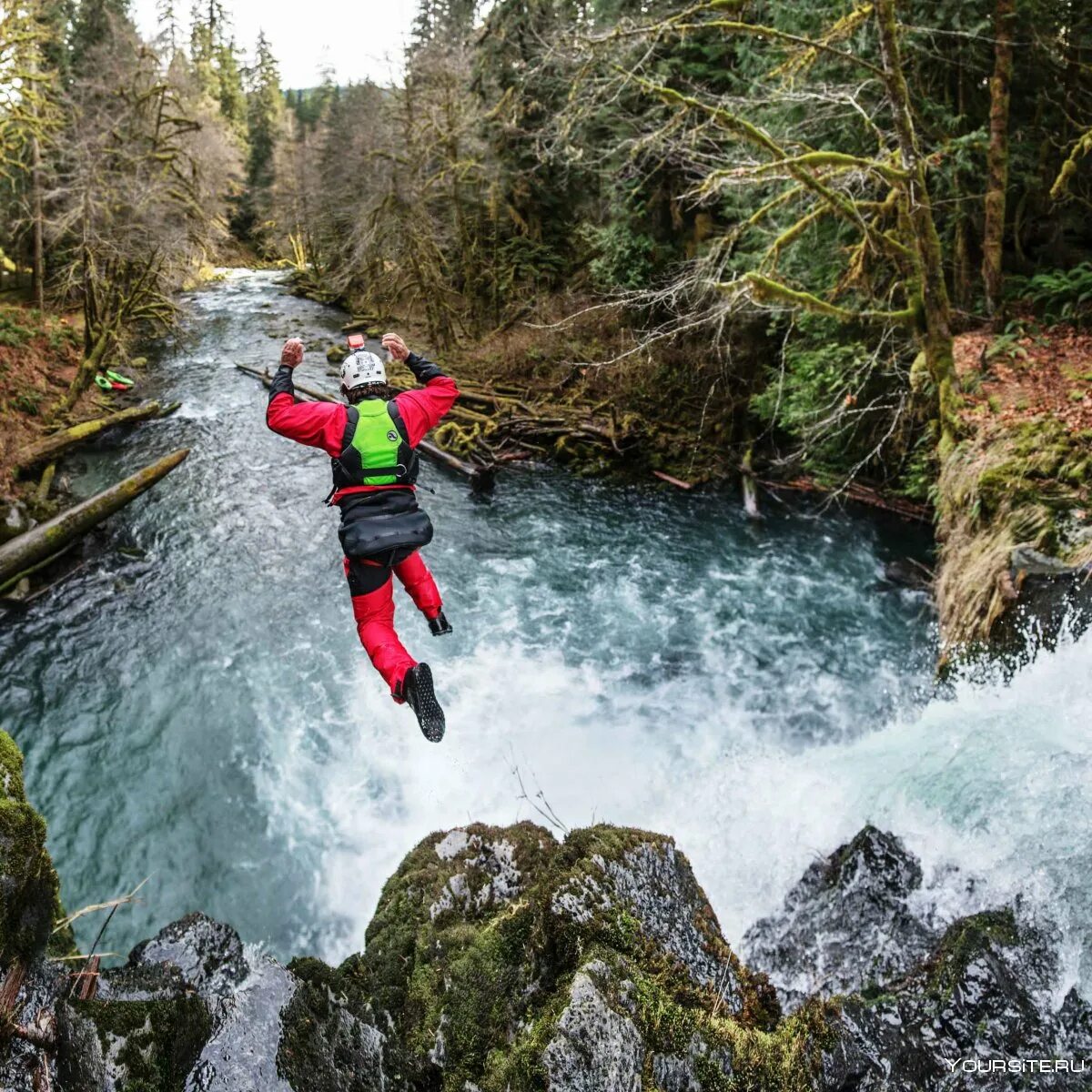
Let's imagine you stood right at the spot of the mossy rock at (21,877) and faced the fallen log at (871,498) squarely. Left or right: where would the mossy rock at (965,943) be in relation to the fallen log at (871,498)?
right

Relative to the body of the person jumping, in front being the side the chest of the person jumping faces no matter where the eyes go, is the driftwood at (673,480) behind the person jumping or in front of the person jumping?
in front

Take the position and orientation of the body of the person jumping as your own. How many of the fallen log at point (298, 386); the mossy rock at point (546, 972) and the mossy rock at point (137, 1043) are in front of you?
1

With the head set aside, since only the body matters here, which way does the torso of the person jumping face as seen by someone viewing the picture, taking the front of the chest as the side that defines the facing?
away from the camera

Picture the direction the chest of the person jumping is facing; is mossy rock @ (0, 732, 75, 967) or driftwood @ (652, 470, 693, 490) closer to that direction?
the driftwood

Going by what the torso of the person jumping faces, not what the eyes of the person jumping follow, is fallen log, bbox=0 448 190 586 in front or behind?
in front

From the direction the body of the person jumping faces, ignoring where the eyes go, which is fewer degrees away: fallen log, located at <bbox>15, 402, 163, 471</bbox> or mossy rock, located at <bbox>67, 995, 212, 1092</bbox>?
the fallen log

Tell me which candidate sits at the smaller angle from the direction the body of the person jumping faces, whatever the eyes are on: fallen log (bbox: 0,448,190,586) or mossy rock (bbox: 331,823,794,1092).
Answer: the fallen log

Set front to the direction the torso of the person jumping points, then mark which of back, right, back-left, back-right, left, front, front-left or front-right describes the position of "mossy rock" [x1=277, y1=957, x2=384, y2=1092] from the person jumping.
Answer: back

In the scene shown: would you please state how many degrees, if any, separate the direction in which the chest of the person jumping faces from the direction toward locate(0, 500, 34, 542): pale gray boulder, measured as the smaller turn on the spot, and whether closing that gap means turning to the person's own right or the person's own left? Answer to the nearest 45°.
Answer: approximately 45° to the person's own left

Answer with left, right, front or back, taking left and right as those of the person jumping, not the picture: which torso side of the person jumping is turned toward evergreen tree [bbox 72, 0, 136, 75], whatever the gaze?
front

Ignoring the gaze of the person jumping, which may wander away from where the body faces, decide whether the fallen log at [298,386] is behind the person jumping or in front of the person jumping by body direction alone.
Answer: in front

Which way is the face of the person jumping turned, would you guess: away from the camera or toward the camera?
away from the camera
